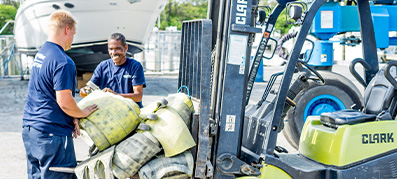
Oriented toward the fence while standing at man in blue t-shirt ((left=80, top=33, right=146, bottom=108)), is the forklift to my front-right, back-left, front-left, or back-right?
back-right

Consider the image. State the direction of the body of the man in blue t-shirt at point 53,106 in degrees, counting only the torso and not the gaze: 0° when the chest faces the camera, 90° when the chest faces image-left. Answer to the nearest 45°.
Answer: approximately 225°

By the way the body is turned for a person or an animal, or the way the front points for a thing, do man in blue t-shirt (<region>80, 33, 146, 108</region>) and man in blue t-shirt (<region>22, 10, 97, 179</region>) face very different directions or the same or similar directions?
very different directions

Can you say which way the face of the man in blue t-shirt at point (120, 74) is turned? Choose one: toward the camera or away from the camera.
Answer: toward the camera

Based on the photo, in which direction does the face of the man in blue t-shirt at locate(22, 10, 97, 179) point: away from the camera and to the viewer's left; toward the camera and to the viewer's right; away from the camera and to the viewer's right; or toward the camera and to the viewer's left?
away from the camera and to the viewer's right

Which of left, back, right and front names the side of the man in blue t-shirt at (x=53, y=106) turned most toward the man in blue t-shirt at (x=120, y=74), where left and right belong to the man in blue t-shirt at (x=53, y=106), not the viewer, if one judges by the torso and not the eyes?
front

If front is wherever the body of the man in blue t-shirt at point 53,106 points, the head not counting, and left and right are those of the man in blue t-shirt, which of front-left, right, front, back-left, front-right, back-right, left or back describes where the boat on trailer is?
front-left

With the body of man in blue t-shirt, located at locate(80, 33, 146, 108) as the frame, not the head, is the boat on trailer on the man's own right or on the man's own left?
on the man's own right

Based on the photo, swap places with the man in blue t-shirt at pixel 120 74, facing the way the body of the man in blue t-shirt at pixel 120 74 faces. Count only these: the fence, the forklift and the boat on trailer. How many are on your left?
1

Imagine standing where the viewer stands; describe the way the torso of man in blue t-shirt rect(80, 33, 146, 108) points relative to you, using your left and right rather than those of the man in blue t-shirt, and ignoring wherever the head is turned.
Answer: facing the viewer and to the left of the viewer

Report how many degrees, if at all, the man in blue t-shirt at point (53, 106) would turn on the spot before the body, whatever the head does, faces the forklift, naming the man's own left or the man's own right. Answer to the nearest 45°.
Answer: approximately 45° to the man's own right

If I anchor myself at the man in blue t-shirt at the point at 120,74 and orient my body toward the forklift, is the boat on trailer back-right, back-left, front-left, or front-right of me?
back-left

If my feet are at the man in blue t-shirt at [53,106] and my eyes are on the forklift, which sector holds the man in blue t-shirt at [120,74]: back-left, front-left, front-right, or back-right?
front-left
